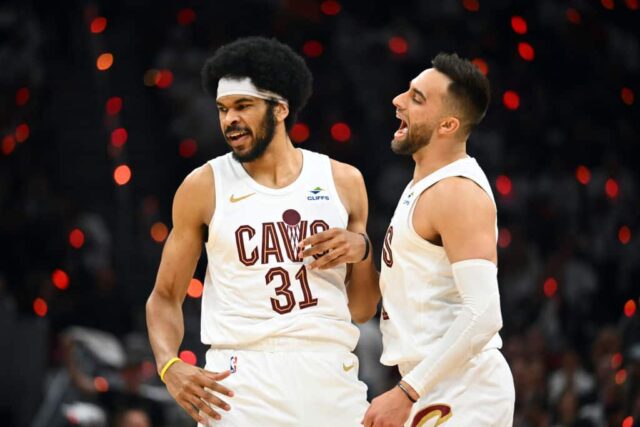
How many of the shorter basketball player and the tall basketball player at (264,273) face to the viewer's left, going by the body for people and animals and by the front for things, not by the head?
1

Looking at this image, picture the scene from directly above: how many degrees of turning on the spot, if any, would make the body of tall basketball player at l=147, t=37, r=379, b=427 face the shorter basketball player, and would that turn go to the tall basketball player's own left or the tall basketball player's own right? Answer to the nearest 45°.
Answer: approximately 45° to the tall basketball player's own left

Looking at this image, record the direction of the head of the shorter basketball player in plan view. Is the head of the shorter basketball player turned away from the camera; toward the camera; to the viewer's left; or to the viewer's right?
to the viewer's left

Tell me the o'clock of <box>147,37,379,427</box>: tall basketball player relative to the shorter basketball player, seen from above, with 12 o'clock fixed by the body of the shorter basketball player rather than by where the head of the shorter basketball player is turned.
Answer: The tall basketball player is roughly at 1 o'clock from the shorter basketball player.

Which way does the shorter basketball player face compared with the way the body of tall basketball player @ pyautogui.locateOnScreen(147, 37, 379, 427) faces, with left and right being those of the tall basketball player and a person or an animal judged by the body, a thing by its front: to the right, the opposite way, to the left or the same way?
to the right

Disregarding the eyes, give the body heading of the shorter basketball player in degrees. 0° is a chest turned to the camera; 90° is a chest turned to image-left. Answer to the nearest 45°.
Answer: approximately 90°

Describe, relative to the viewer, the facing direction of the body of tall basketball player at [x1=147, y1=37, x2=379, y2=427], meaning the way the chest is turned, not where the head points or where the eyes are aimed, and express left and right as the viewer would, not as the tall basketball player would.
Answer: facing the viewer
